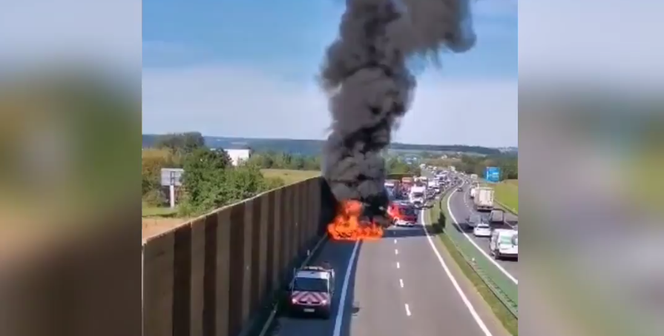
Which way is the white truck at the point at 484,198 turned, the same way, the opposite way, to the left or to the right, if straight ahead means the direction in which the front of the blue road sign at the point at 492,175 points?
the opposite way

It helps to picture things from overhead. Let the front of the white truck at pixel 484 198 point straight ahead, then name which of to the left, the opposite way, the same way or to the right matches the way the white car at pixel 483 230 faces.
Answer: the same way

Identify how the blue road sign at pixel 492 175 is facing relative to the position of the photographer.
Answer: facing the viewer

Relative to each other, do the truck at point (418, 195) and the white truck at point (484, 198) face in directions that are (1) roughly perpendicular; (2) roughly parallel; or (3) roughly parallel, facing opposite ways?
roughly parallel, facing opposite ways

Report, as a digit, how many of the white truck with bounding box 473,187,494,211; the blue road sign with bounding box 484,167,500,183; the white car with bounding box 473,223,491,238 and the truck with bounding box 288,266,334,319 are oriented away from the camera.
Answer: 2

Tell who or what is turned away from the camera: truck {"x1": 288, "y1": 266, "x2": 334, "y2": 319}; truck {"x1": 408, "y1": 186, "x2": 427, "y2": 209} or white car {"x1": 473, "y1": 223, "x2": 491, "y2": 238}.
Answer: the white car

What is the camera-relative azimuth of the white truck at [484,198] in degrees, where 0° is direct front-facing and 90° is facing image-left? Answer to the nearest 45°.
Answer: approximately 180°

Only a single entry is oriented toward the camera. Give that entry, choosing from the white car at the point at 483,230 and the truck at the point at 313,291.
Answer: the truck

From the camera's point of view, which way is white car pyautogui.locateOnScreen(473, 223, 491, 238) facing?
away from the camera

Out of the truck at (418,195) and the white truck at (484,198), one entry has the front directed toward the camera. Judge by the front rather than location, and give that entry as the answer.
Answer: the truck

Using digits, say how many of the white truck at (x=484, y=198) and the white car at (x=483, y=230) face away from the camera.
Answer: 2

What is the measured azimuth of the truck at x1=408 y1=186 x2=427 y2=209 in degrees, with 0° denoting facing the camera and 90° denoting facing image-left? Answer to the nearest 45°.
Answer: approximately 0°

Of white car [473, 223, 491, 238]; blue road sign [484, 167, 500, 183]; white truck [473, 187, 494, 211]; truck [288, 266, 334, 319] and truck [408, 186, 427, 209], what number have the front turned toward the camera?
3

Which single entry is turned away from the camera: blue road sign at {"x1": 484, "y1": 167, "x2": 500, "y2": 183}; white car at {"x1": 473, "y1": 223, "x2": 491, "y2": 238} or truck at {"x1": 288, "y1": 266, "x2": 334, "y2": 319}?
the white car

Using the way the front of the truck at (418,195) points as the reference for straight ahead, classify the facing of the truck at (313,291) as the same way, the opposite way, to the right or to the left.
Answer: the same way

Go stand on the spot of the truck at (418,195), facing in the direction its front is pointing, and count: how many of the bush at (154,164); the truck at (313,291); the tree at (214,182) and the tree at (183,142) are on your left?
0

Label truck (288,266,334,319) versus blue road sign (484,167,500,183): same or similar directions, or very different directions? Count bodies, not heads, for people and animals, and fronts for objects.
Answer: same or similar directions
